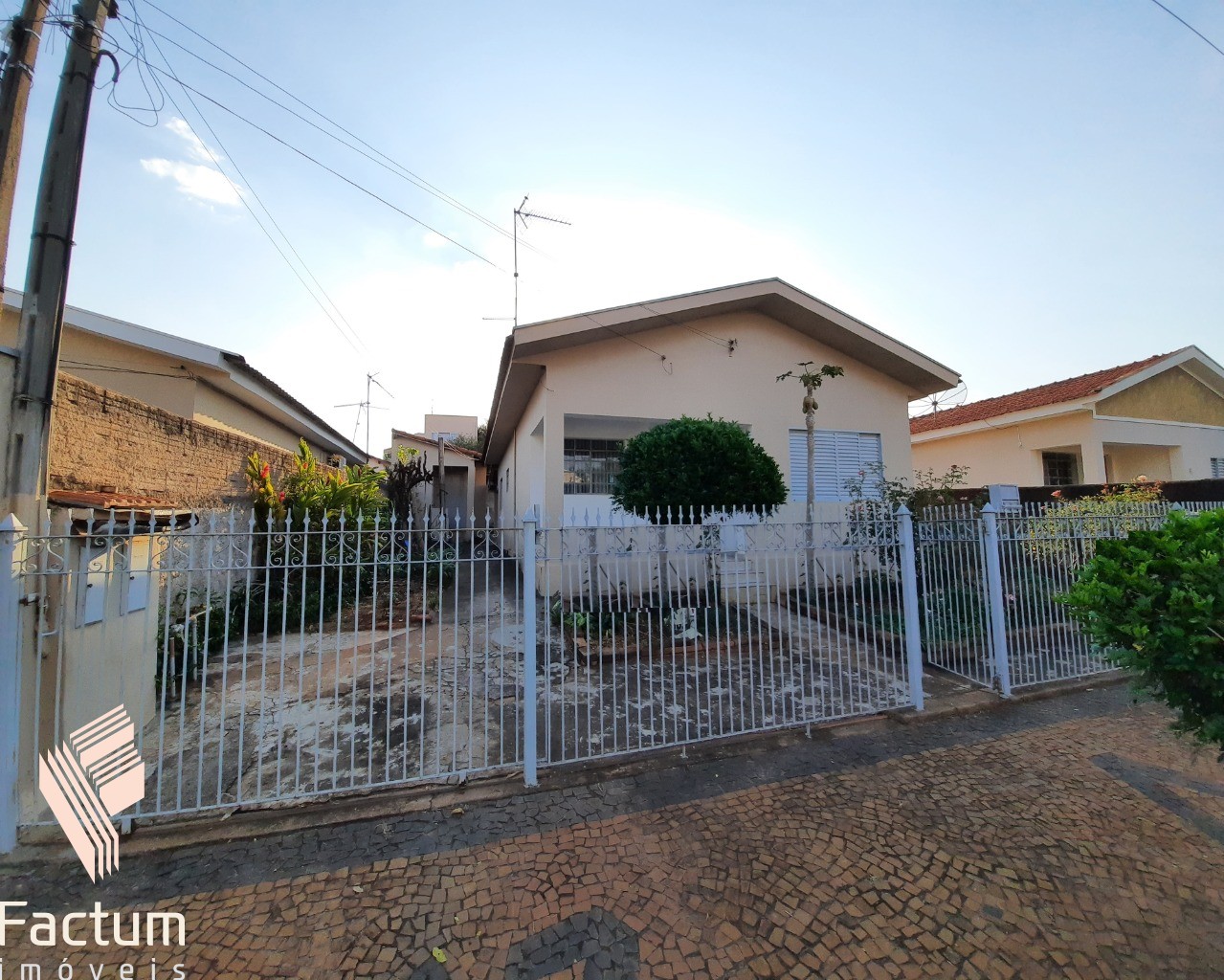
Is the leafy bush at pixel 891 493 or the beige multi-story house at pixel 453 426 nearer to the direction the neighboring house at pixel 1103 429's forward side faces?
the leafy bush

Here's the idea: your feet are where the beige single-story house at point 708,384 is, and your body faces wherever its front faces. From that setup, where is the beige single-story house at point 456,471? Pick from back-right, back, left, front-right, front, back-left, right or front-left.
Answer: back

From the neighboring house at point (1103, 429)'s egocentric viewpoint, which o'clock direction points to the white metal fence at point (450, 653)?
The white metal fence is roughly at 2 o'clock from the neighboring house.

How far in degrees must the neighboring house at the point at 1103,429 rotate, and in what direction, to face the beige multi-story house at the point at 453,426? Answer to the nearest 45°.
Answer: approximately 135° to its right

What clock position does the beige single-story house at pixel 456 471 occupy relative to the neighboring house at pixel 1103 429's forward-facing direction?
The beige single-story house is roughly at 4 o'clock from the neighboring house.

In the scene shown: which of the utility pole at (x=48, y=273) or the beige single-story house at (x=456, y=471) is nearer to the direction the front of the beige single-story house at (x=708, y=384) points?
the utility pole

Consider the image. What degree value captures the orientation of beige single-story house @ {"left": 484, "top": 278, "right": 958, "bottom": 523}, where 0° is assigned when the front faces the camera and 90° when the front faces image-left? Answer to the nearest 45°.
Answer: approximately 315°

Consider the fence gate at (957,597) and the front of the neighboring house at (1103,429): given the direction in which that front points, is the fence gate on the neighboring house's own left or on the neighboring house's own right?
on the neighboring house's own right

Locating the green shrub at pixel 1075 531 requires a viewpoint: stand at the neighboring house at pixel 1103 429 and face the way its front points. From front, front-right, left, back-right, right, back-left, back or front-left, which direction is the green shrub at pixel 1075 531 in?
front-right

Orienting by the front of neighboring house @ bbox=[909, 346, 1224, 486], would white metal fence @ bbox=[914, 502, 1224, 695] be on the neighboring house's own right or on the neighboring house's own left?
on the neighboring house's own right

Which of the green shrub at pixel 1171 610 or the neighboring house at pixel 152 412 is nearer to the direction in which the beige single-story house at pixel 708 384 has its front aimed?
the green shrub
